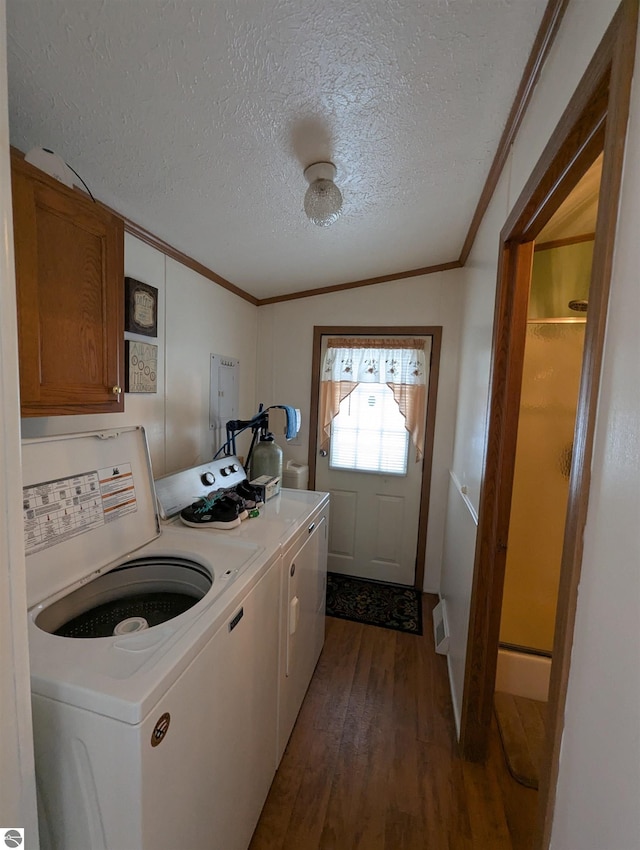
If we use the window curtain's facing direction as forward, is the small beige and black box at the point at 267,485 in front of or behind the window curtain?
in front

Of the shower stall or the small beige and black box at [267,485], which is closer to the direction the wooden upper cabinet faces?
the shower stall

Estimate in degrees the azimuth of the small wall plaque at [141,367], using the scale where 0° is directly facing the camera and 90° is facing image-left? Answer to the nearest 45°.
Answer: approximately 315°

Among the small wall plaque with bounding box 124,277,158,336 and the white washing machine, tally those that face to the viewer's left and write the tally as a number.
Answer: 0

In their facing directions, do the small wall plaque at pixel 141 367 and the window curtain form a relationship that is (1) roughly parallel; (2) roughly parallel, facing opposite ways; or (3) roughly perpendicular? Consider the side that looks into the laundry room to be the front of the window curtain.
roughly perpendicular

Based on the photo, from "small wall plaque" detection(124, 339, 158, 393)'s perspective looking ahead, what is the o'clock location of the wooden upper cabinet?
The wooden upper cabinet is roughly at 2 o'clock from the small wall plaque.

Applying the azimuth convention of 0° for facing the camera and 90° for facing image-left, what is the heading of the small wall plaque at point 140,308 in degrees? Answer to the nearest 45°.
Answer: approximately 315°

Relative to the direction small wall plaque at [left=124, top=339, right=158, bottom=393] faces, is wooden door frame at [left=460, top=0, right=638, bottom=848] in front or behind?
in front

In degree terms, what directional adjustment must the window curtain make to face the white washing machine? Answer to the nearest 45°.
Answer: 0° — it already faces it

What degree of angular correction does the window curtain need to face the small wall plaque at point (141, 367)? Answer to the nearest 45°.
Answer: approximately 45° to its right

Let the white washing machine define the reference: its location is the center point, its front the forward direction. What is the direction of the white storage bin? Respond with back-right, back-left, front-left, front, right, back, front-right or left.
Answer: left

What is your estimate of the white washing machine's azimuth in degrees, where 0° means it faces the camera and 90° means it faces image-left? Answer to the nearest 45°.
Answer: approximately 315°
